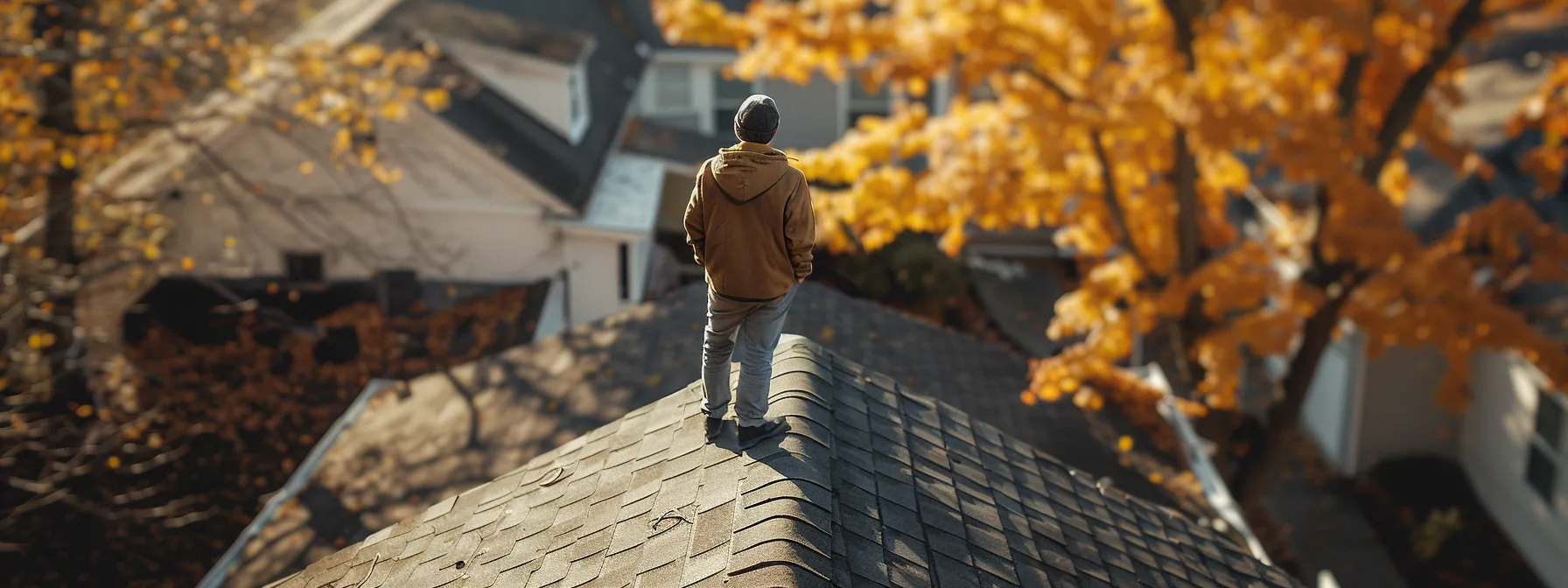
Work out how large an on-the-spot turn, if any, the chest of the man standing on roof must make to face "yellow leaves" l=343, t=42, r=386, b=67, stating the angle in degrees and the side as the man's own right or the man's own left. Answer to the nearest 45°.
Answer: approximately 45° to the man's own left

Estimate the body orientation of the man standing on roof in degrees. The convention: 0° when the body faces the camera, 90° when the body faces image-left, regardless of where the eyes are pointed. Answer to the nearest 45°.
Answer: approximately 180°

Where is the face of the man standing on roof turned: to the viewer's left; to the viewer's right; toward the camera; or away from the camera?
away from the camera

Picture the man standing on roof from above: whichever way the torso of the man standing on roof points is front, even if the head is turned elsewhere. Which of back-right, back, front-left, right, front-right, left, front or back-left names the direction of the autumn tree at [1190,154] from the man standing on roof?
front-right

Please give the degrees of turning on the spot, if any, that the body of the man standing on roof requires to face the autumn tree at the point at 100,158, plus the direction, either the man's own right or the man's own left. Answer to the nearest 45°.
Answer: approximately 45° to the man's own left
